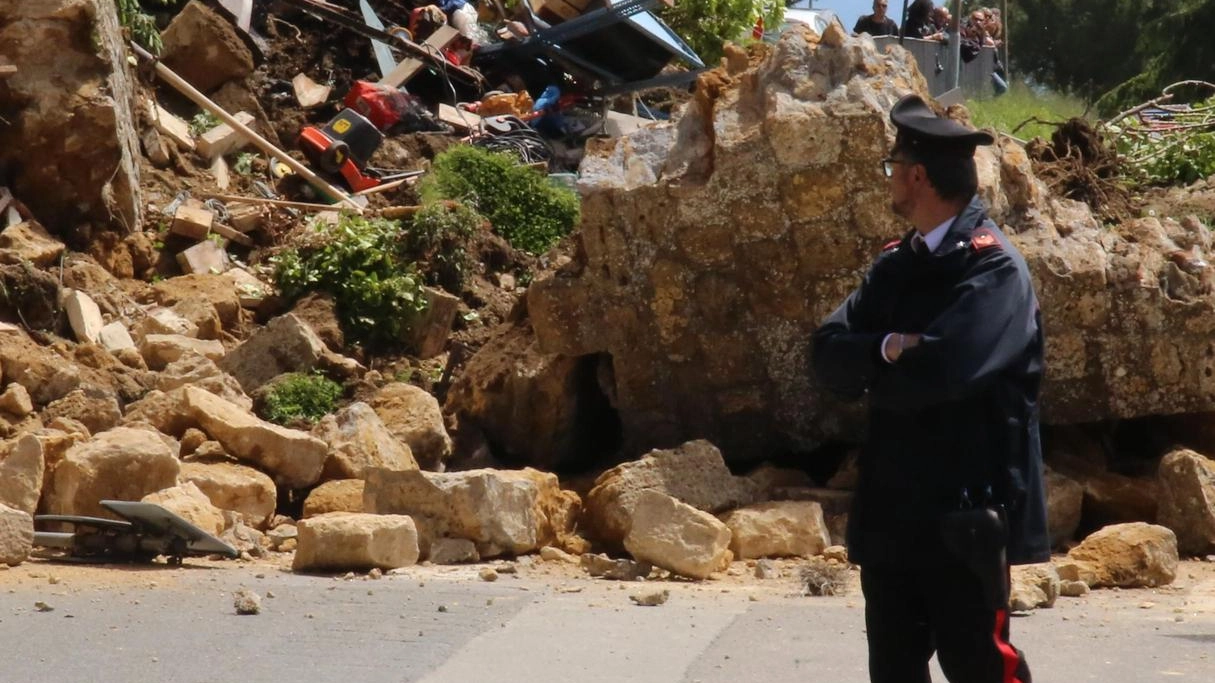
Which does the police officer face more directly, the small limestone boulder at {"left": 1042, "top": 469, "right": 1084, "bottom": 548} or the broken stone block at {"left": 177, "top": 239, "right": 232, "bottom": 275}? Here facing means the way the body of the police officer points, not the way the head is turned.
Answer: the broken stone block

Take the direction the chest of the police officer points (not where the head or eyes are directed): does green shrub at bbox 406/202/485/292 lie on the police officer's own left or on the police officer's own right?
on the police officer's own right

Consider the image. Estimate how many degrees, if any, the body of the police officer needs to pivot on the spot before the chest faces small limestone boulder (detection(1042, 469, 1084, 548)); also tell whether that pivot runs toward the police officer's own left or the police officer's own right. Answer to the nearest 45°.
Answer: approximately 135° to the police officer's own right

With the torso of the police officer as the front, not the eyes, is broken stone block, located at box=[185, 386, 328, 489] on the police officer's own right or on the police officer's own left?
on the police officer's own right

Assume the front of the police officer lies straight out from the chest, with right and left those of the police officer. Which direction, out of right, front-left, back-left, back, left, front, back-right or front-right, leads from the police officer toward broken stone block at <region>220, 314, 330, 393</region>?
right

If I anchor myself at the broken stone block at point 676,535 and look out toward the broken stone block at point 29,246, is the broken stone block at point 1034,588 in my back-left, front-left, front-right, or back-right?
back-right

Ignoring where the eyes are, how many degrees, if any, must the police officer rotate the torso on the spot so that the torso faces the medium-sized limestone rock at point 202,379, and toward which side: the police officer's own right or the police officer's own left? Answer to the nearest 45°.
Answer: approximately 90° to the police officer's own right

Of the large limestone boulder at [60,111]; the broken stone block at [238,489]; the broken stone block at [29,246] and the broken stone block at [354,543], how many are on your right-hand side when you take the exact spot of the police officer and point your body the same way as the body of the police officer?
4

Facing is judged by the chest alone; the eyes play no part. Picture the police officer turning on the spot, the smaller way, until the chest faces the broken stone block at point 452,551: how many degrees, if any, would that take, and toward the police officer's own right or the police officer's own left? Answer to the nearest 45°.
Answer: approximately 90° to the police officer's own right

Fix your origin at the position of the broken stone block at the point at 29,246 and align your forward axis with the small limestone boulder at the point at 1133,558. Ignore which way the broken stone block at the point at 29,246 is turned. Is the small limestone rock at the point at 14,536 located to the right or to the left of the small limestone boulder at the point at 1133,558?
right

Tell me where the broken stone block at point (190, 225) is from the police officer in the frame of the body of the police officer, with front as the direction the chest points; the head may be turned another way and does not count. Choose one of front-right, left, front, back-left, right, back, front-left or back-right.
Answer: right

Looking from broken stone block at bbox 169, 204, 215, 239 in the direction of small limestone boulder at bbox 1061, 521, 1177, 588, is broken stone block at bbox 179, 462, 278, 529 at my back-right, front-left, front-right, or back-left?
front-right

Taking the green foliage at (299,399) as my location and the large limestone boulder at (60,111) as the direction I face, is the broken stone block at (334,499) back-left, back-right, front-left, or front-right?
back-left

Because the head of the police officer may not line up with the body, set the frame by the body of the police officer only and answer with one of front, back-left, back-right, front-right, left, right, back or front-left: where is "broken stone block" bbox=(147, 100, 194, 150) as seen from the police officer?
right

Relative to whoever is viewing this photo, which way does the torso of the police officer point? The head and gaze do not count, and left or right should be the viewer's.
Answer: facing the viewer and to the left of the viewer

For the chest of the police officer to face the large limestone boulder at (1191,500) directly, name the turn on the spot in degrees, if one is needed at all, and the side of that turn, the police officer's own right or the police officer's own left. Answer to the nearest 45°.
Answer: approximately 135° to the police officer's own right

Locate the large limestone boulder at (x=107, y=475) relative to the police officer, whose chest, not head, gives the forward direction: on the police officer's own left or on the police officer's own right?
on the police officer's own right
